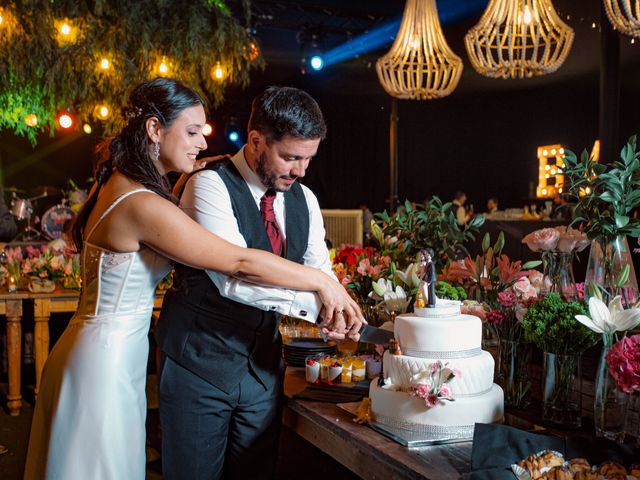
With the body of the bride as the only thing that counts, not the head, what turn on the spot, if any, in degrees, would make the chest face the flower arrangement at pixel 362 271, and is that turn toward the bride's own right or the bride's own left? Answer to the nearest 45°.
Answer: approximately 45° to the bride's own left

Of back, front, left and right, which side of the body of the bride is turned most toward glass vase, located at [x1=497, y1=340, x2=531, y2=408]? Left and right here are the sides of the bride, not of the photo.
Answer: front

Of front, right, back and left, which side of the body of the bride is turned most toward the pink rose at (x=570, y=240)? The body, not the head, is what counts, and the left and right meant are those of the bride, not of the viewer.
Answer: front

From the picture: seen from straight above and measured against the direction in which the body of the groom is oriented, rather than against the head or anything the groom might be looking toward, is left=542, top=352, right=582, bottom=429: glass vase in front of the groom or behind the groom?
in front

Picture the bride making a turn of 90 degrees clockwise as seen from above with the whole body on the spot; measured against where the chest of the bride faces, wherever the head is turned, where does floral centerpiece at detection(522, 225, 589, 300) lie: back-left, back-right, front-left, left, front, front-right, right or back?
left

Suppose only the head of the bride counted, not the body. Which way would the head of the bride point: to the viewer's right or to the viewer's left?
to the viewer's right

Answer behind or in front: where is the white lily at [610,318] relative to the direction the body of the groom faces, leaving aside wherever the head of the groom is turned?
in front

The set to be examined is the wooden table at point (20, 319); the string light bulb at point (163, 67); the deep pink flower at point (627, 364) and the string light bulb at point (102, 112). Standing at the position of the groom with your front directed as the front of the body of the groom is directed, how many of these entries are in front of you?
1

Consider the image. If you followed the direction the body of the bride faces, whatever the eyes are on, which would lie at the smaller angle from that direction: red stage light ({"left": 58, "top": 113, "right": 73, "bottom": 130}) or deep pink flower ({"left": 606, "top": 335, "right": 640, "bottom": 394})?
the deep pink flower

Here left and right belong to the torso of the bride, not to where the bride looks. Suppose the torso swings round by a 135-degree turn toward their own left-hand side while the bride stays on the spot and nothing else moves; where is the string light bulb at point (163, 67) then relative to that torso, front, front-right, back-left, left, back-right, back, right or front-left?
front-right

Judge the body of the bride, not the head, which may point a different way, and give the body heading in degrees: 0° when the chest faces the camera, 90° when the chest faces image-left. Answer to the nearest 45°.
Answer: approximately 270°
